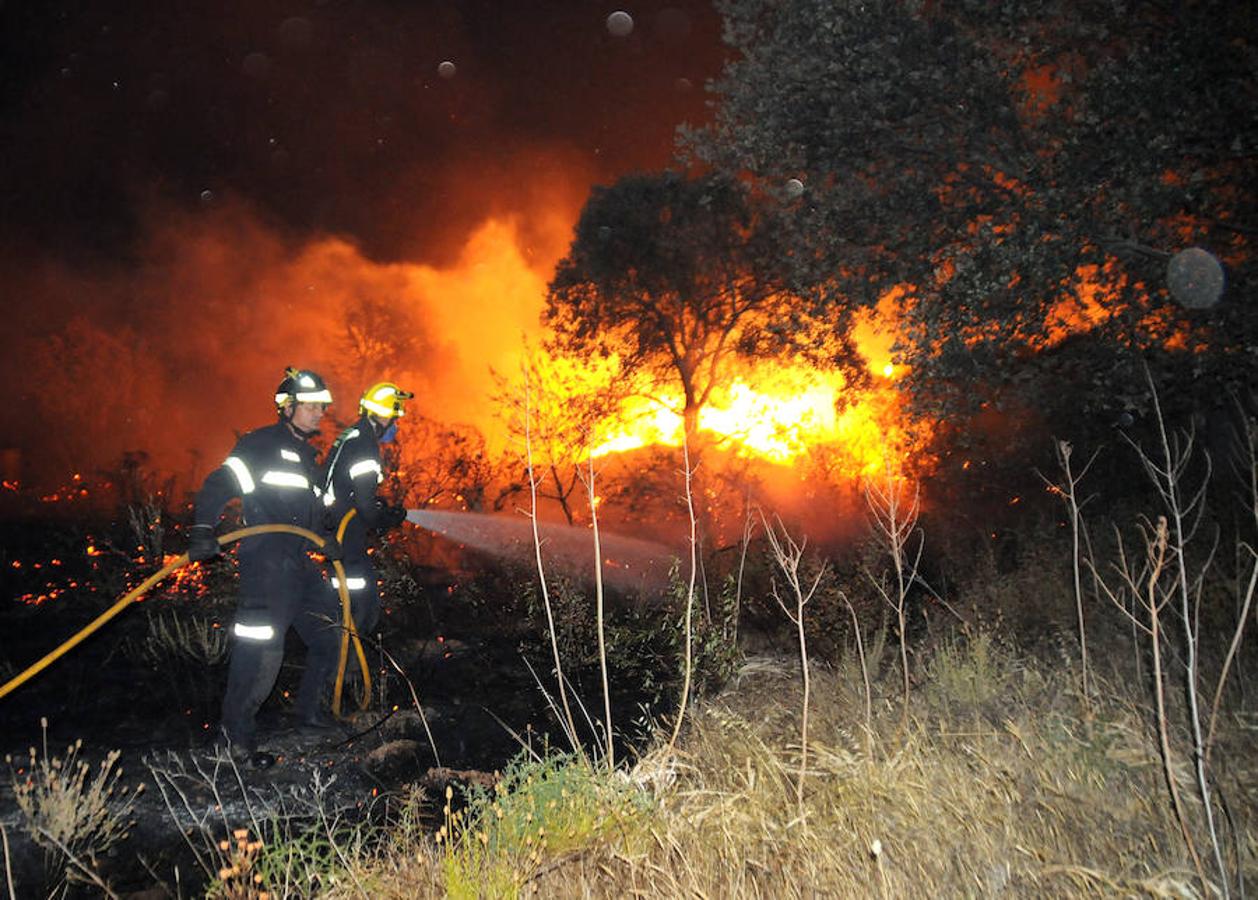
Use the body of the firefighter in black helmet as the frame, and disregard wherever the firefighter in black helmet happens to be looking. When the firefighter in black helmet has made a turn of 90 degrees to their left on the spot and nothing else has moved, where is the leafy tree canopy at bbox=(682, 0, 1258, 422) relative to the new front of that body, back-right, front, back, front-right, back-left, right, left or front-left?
front-right

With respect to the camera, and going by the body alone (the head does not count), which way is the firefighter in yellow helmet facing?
to the viewer's right

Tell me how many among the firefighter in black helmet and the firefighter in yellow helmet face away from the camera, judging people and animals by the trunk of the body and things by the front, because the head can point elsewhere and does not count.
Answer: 0

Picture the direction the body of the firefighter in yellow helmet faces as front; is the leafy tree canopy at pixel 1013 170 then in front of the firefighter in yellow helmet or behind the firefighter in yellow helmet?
in front

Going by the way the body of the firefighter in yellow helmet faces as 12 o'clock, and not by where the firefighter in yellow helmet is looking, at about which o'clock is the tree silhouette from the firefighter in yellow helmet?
The tree silhouette is roughly at 10 o'clock from the firefighter in yellow helmet.

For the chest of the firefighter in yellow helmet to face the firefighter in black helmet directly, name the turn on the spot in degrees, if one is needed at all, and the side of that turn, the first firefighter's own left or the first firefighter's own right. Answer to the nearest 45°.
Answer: approximately 135° to the first firefighter's own right

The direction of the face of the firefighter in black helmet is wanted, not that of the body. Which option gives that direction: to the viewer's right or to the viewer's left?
to the viewer's right
